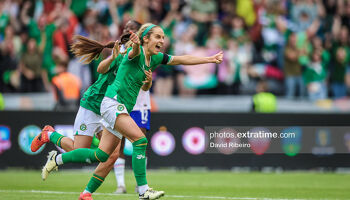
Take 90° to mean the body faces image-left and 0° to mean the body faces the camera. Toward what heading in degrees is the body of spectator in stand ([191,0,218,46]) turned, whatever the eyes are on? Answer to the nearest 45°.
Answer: approximately 0°

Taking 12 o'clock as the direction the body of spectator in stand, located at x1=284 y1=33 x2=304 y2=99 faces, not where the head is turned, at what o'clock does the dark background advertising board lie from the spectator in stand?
The dark background advertising board is roughly at 1 o'clock from the spectator in stand.

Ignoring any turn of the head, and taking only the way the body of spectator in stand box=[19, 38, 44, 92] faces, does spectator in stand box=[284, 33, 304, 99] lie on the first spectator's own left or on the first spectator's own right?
on the first spectator's own left

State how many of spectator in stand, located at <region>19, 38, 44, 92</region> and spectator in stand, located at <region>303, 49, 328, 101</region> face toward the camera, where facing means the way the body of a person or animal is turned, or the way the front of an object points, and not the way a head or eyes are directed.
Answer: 2

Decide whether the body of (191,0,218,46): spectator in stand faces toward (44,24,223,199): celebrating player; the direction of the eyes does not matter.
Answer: yes
